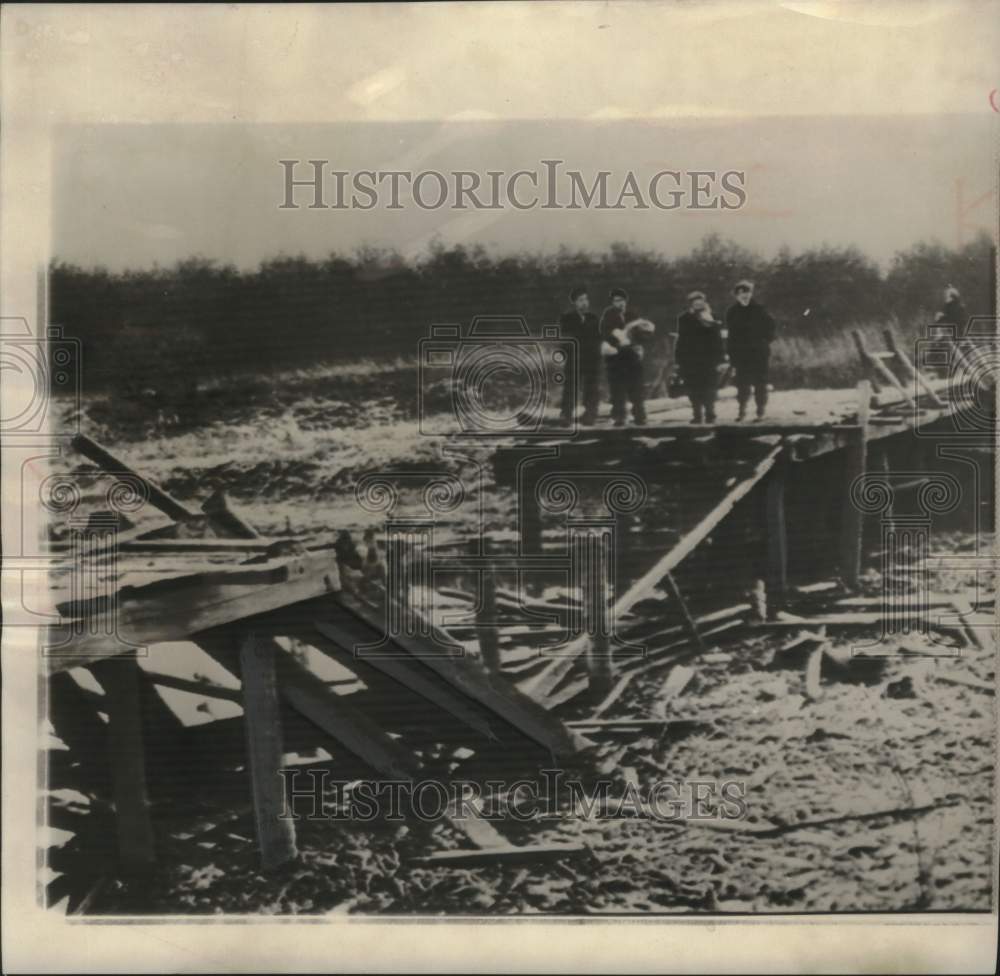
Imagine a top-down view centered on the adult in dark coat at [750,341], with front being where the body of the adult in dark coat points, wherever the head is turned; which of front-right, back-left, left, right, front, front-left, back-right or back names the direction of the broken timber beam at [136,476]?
right

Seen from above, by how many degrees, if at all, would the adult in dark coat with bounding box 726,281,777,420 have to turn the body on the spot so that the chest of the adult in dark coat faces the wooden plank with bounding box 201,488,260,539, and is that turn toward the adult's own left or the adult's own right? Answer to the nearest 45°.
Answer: approximately 90° to the adult's own right

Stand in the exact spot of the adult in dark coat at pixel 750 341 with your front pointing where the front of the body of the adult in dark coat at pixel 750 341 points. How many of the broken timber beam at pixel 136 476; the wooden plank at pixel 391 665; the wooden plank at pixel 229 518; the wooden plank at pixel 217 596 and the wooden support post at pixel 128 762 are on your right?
5

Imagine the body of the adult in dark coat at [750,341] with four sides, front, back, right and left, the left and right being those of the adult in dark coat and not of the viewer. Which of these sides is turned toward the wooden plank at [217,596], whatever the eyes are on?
front

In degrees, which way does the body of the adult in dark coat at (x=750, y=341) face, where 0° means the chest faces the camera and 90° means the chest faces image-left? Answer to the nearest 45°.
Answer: approximately 0°

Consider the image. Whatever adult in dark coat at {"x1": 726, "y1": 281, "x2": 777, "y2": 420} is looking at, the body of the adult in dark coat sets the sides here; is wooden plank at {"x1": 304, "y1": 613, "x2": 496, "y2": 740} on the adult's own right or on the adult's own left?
on the adult's own right

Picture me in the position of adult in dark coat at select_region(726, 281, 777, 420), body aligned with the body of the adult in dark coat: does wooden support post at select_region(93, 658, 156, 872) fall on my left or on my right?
on my right
